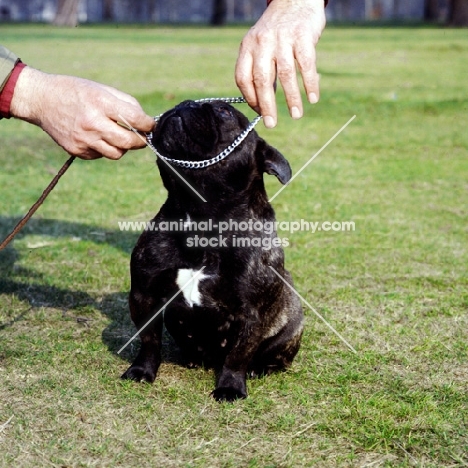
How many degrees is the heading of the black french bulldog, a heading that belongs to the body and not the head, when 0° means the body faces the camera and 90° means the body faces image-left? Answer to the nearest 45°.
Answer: approximately 45°
